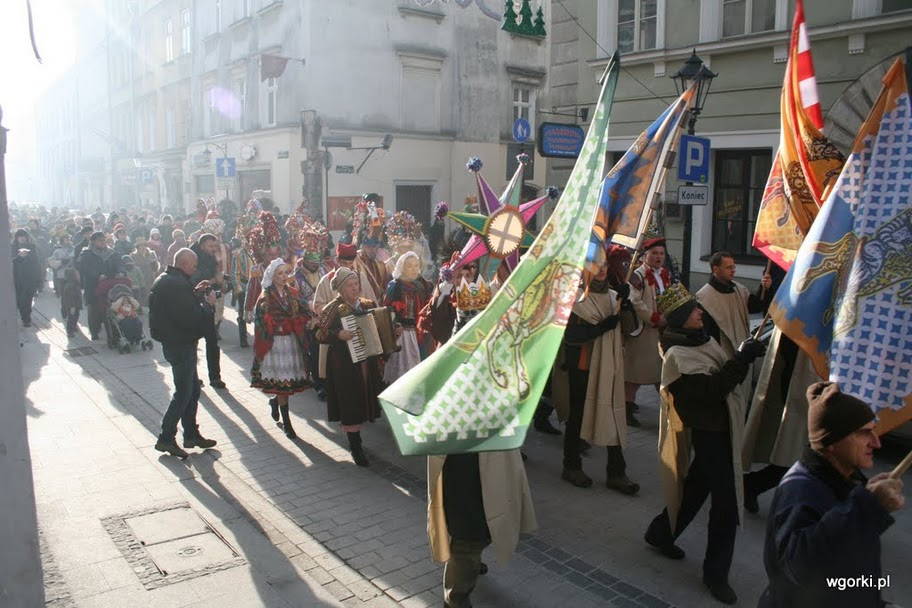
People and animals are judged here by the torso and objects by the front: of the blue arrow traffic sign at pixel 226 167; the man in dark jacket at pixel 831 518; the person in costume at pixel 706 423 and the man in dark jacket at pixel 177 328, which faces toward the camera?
the blue arrow traffic sign

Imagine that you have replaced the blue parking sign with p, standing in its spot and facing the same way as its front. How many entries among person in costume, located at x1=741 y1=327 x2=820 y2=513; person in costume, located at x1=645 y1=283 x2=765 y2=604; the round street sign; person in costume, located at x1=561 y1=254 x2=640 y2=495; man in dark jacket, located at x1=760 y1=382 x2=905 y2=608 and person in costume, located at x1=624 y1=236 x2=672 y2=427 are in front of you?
5

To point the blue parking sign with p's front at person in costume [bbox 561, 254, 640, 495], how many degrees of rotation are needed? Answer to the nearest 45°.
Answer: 0° — it already faces them

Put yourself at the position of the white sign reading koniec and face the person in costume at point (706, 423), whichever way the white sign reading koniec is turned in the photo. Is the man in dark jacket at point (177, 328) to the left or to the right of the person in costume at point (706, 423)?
right

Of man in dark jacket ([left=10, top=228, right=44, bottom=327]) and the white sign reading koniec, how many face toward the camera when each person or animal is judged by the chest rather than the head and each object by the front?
2

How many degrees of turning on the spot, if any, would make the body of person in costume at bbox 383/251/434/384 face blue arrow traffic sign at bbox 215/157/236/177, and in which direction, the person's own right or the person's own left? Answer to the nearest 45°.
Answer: approximately 135° to the person's own left
